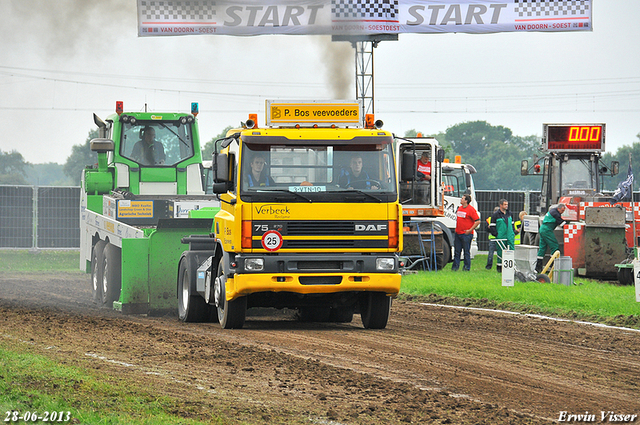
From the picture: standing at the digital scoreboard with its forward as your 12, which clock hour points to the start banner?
The start banner is roughly at 3 o'clock from the digital scoreboard.

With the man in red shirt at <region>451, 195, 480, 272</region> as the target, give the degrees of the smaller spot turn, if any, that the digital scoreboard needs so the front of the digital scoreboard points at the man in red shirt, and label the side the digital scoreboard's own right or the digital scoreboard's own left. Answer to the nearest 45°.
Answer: approximately 45° to the digital scoreboard's own right

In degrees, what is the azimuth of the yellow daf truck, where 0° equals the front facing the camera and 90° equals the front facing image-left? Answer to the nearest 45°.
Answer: approximately 0°

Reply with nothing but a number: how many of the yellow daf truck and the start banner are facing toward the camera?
2

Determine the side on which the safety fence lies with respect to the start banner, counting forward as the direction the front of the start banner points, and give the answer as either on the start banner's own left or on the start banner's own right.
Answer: on the start banner's own right

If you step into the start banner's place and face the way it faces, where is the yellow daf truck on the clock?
The yellow daf truck is roughly at 12 o'clock from the start banner.

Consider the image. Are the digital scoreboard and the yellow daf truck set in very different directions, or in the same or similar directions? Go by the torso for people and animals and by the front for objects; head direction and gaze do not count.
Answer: same or similar directions

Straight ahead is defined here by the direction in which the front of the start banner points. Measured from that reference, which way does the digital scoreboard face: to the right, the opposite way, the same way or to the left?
the same way

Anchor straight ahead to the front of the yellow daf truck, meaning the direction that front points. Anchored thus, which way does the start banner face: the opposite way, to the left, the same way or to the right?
the same way

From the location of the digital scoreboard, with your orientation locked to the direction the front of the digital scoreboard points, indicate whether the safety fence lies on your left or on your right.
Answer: on your right

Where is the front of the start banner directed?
toward the camera

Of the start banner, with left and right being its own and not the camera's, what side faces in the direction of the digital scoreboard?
left

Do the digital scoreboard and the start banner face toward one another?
no

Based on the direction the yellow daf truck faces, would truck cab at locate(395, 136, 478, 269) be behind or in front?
behind

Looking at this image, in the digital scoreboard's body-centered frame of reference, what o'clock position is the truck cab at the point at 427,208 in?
The truck cab is roughly at 2 o'clock from the digital scoreboard.
